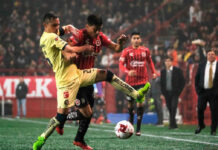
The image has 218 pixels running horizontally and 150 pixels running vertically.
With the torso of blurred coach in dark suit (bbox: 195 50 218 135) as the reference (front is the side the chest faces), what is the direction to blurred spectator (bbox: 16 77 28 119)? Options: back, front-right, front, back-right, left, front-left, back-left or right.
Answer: back-right

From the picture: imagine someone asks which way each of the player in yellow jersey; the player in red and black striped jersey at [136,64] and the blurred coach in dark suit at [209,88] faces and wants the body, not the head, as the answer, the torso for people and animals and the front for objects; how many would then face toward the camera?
2

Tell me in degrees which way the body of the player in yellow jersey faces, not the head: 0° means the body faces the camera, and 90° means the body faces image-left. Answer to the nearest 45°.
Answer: approximately 270°

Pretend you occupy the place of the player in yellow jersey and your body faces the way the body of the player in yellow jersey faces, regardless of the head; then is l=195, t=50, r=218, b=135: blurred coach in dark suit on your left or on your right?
on your left

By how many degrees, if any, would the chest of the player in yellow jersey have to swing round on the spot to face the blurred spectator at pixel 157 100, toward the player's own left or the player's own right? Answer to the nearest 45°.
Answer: approximately 90° to the player's own left

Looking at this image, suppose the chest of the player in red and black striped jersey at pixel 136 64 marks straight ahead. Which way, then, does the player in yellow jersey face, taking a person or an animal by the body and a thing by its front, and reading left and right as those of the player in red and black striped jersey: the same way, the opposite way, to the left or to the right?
to the left

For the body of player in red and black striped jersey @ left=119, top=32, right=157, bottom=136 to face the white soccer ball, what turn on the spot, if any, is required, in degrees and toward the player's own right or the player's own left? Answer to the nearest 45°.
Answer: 0° — they already face it

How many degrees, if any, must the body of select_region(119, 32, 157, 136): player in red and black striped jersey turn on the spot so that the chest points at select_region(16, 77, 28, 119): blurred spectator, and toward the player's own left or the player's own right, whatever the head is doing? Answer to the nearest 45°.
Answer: approximately 135° to the player's own right

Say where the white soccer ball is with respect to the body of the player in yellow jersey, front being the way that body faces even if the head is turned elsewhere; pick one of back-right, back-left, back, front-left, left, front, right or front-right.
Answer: front-left

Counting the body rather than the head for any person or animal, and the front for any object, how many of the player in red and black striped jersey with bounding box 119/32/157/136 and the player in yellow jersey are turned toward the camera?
1

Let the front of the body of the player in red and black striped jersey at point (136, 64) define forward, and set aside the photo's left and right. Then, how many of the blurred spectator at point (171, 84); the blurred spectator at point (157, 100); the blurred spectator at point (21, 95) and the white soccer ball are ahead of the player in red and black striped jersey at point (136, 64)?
1

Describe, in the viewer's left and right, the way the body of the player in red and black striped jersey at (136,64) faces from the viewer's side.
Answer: facing the viewer
